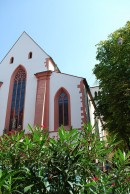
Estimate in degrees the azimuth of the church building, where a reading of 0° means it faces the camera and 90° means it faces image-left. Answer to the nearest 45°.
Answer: approximately 0°

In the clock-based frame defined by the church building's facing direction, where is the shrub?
The shrub is roughly at 12 o'clock from the church building.

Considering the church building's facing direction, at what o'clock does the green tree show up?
The green tree is roughly at 10 o'clock from the church building.

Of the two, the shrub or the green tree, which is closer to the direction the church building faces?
the shrub
